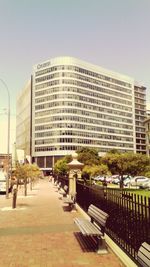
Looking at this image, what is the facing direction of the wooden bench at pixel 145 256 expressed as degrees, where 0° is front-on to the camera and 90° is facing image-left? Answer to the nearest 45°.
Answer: approximately 45°

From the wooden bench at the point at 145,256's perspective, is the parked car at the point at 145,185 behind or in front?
behind

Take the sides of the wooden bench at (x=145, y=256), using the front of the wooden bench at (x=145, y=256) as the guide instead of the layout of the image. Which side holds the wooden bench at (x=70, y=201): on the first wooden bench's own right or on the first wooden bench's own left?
on the first wooden bench's own right

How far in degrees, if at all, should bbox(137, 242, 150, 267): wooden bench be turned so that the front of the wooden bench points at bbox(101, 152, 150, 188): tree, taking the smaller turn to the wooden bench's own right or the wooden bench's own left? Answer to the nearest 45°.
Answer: approximately 135° to the wooden bench's own right

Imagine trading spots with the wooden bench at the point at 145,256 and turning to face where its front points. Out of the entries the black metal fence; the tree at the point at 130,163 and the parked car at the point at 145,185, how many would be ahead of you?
0
